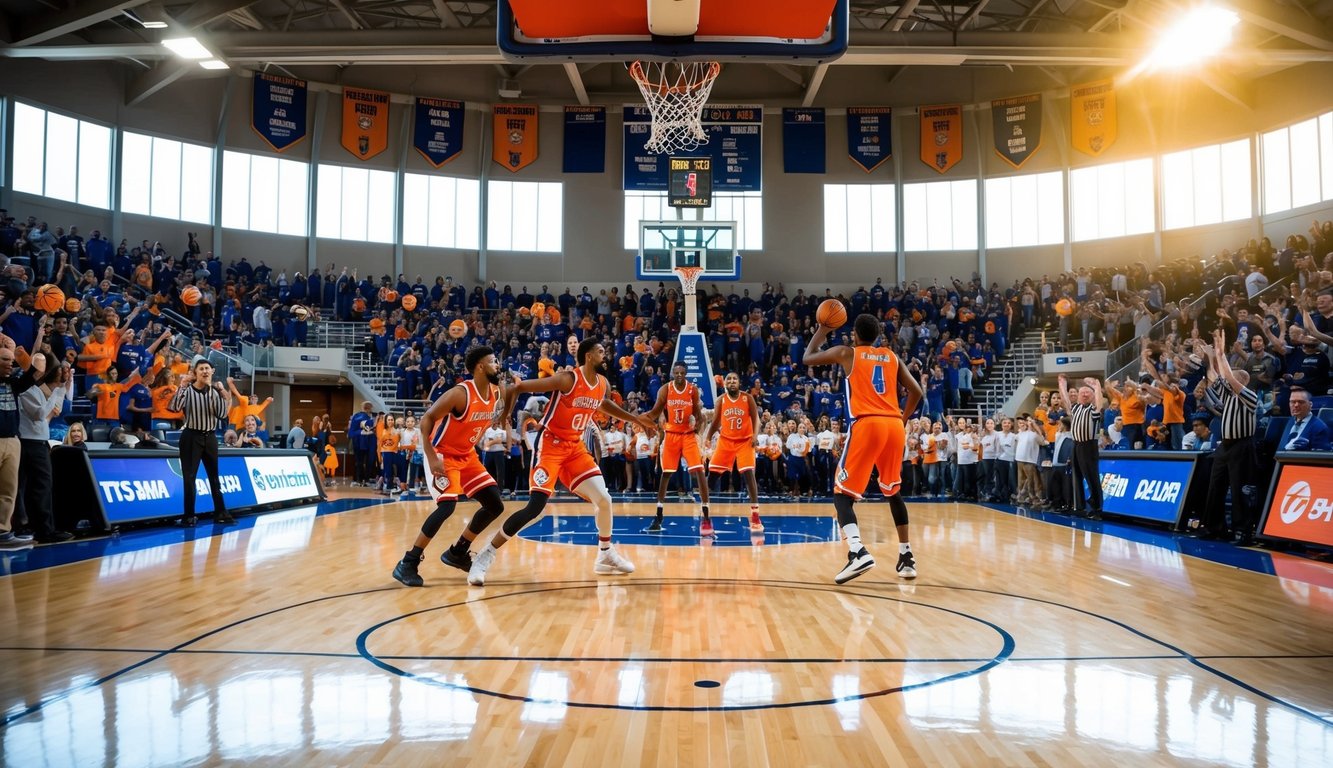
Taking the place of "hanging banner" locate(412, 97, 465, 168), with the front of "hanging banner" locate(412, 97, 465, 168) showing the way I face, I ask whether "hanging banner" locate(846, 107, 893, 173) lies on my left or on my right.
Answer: on my left

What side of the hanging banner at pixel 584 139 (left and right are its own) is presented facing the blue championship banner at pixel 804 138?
left

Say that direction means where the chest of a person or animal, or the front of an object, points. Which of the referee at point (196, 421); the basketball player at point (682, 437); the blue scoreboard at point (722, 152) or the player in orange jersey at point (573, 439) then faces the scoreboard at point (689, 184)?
the blue scoreboard

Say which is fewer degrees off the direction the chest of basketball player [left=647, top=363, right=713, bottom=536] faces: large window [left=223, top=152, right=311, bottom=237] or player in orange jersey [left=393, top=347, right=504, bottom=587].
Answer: the player in orange jersey

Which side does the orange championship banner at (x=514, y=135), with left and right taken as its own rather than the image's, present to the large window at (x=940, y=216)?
left

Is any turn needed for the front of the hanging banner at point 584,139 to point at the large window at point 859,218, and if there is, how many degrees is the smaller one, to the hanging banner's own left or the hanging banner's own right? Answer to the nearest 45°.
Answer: approximately 90° to the hanging banner's own left
